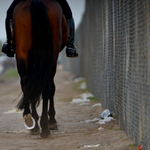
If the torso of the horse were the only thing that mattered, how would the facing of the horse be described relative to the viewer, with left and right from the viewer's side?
facing away from the viewer
